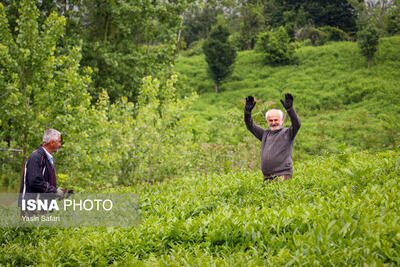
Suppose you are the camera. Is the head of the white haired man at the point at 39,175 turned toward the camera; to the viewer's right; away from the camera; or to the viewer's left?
to the viewer's right

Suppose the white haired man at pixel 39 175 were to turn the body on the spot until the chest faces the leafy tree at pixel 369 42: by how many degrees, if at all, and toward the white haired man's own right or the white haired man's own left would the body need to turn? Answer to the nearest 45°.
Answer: approximately 45° to the white haired man's own left

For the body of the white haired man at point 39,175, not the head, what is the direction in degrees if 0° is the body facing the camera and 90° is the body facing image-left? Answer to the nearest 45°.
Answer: approximately 270°

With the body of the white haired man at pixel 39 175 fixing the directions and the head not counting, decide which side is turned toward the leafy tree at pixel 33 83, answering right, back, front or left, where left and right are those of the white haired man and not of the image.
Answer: left

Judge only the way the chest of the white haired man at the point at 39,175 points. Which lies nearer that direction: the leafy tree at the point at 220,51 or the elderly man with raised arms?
the elderly man with raised arms

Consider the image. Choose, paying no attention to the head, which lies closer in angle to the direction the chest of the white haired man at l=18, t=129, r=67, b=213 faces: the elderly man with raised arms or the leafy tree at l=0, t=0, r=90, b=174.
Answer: the elderly man with raised arms

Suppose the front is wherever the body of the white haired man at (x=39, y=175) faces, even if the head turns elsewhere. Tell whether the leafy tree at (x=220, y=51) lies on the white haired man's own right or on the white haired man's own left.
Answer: on the white haired man's own left

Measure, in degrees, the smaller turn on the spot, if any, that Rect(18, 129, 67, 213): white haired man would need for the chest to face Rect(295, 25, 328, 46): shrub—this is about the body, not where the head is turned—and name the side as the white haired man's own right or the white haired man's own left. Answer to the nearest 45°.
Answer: approximately 45° to the white haired man's own left

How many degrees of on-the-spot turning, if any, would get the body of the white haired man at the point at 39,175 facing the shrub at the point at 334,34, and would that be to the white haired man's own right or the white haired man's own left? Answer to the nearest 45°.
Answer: approximately 45° to the white haired man's own left
